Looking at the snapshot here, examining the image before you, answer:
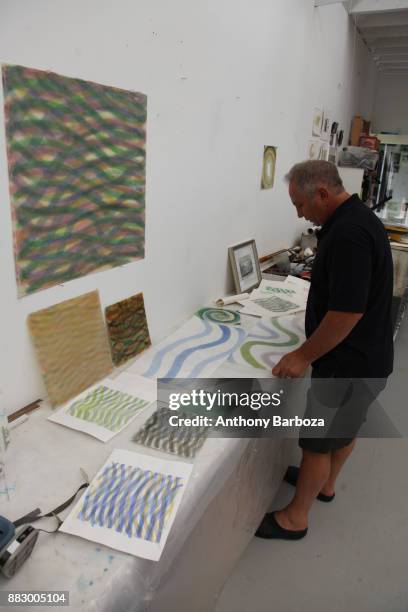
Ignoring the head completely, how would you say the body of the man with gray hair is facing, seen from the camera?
to the viewer's left

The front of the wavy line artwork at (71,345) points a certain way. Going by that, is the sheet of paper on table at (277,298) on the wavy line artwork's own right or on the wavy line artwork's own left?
on the wavy line artwork's own left

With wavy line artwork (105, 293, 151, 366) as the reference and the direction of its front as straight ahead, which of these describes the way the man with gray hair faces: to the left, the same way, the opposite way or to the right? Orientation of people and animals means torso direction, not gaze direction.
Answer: the opposite way

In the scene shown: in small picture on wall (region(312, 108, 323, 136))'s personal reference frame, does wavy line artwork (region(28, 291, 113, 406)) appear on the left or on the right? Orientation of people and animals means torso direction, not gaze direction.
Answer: on its right

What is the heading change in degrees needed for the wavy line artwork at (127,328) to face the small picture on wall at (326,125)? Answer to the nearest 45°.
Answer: approximately 90° to its left

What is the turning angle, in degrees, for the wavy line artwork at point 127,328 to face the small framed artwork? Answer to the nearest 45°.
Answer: approximately 90° to its left

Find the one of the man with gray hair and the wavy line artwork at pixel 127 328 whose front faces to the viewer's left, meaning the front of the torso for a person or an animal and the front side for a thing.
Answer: the man with gray hair

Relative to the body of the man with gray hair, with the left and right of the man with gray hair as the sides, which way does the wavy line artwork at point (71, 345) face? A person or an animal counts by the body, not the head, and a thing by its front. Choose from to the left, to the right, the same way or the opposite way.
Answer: the opposite way
